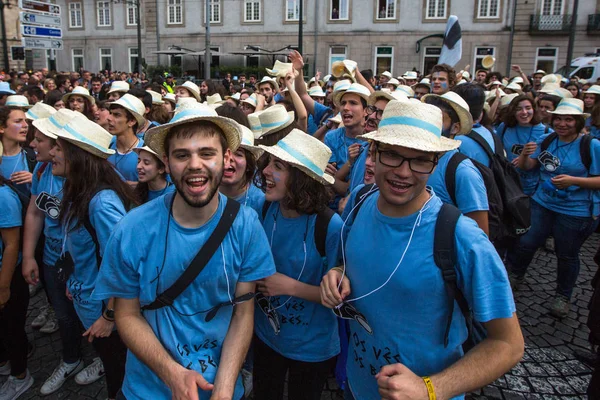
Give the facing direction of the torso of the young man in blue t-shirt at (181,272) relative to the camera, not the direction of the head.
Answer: toward the camera

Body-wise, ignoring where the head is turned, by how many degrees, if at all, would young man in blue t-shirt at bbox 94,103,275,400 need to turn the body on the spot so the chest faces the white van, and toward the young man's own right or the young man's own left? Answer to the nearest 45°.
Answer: approximately 135° to the young man's own left

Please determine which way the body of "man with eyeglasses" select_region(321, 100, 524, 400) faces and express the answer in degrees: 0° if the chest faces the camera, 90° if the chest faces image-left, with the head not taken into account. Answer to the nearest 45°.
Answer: approximately 45°

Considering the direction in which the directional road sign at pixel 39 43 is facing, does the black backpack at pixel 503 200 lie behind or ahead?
ahead

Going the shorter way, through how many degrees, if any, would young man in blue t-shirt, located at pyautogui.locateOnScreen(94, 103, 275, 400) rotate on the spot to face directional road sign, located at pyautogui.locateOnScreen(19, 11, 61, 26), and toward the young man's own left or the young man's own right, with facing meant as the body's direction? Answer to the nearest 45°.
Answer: approximately 180°

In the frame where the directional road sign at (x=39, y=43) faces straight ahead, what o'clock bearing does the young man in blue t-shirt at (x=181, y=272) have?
The young man in blue t-shirt is roughly at 12 o'clock from the directional road sign.

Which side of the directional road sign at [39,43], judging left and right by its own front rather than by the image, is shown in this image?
front
